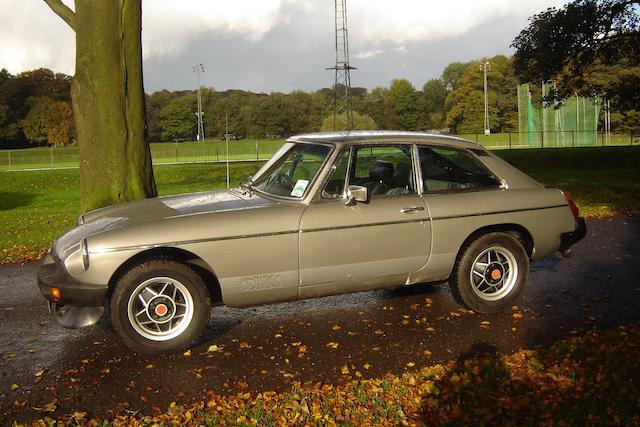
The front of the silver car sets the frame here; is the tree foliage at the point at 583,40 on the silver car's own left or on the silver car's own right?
on the silver car's own right

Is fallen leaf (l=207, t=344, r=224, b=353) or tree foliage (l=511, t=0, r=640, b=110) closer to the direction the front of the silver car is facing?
the fallen leaf

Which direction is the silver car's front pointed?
to the viewer's left

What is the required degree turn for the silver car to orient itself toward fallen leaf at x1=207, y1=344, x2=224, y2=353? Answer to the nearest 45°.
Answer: approximately 45° to its left
